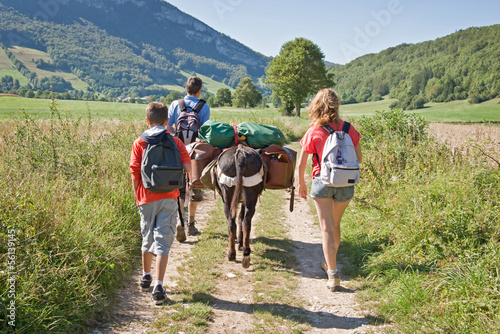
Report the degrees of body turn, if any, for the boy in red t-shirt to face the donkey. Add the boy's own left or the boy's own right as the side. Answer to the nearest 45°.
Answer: approximately 45° to the boy's own right

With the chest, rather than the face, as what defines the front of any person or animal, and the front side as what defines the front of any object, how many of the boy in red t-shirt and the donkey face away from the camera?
2

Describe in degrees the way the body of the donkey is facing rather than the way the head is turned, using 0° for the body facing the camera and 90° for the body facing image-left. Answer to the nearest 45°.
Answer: approximately 180°

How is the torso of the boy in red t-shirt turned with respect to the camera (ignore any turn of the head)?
away from the camera

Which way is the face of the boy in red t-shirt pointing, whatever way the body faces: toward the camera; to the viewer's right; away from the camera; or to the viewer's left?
away from the camera

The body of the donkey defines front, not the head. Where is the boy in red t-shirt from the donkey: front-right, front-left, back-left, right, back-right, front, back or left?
back-left
